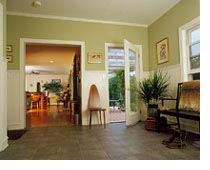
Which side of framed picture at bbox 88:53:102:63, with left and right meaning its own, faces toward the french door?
left

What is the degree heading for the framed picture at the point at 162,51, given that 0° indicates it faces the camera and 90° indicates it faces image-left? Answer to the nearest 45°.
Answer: approximately 45°

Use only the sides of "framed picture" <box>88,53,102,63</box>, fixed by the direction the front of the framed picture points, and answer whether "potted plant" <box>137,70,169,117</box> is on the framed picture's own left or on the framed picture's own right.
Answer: on the framed picture's own left
